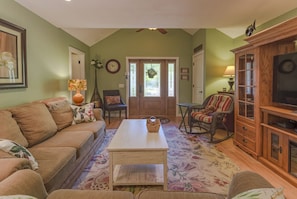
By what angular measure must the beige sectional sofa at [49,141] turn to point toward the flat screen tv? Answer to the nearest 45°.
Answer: approximately 45° to its left

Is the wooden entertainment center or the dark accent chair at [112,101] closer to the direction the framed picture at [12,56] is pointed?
the wooden entertainment center

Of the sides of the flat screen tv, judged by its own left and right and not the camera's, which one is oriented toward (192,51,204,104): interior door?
right

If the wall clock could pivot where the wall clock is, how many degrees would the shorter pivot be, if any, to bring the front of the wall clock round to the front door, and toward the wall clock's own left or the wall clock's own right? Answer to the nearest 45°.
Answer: approximately 90° to the wall clock's own left

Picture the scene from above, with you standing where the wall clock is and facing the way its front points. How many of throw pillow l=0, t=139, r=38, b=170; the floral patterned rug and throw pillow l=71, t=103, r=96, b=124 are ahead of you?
3
